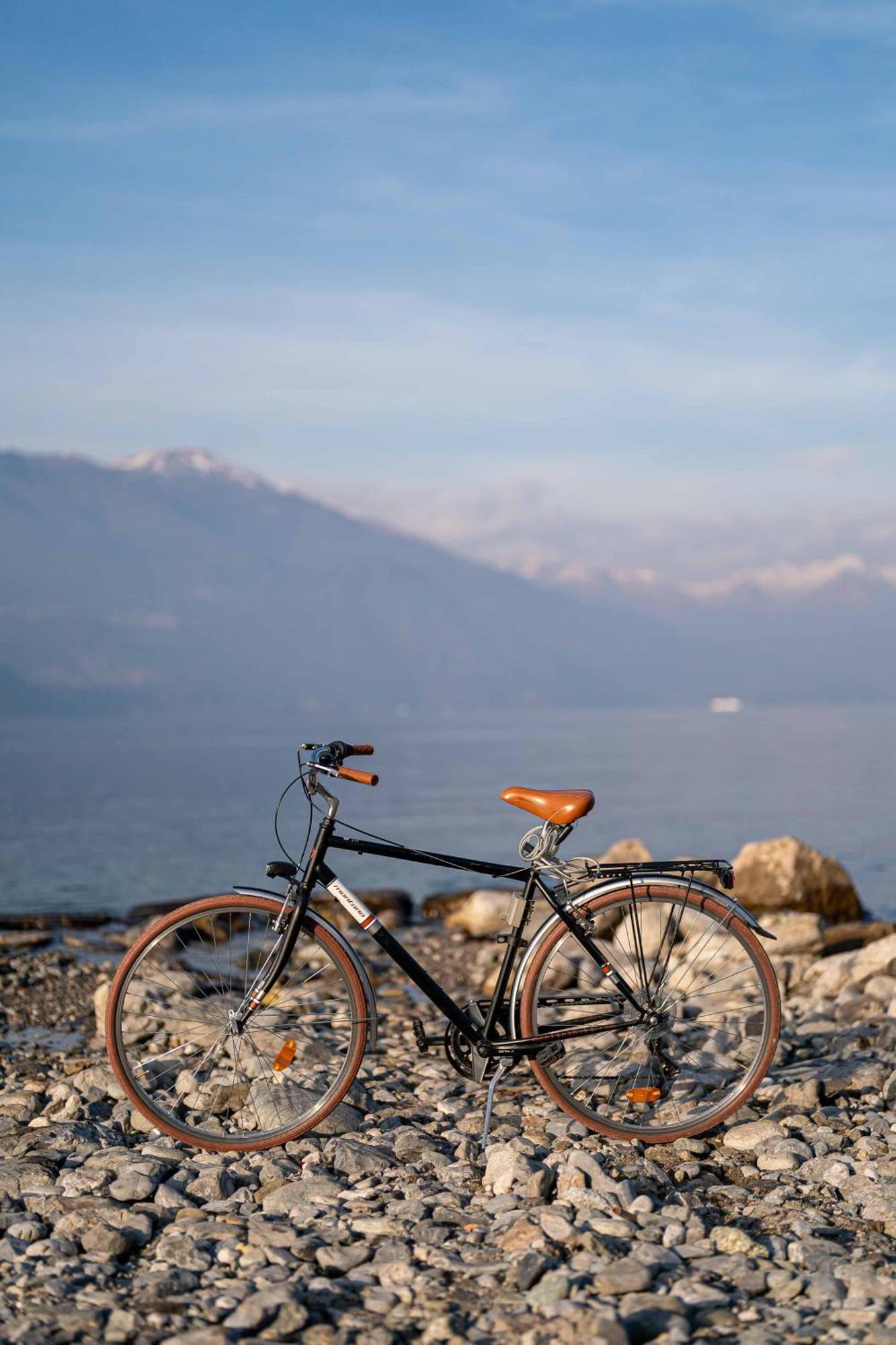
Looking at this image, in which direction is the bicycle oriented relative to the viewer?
to the viewer's left

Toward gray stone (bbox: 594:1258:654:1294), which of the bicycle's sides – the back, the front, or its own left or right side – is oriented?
left

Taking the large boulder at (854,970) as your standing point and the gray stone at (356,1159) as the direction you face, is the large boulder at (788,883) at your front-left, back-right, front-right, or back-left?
back-right

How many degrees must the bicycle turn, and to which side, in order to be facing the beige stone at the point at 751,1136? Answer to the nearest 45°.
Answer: approximately 180°

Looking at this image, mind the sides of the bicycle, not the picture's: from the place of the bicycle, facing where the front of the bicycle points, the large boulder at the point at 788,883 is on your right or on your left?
on your right

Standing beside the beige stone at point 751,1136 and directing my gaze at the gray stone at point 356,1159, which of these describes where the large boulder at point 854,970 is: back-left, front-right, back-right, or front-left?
back-right
